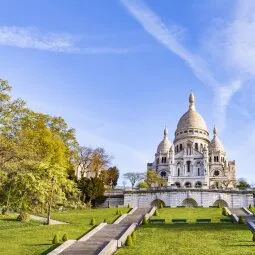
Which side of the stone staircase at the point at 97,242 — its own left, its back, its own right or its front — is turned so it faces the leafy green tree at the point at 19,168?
right

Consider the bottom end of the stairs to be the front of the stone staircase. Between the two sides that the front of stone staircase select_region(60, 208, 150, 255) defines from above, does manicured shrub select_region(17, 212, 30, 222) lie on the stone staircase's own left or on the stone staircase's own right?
on the stone staircase's own right

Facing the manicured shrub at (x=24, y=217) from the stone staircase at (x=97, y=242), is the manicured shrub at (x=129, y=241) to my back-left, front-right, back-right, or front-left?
back-right

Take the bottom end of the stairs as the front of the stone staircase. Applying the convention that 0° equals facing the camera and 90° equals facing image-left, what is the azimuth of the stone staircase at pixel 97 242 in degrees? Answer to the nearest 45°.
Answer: approximately 45°

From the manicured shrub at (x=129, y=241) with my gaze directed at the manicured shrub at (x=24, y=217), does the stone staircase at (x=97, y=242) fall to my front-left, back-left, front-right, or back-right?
front-left
